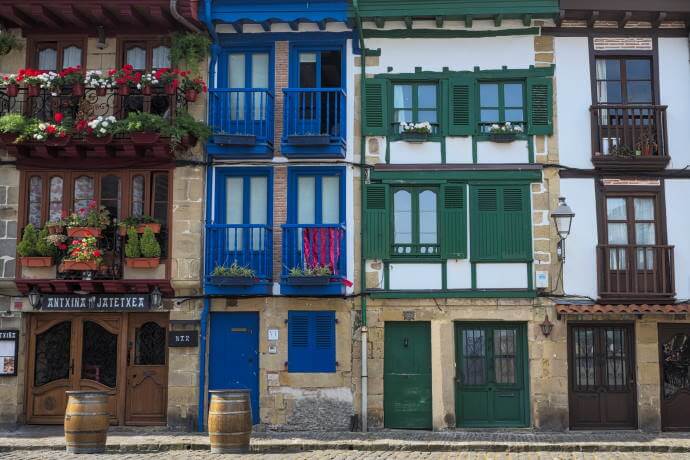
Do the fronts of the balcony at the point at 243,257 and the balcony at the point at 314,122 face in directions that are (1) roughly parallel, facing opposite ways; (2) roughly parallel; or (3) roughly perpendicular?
roughly parallel

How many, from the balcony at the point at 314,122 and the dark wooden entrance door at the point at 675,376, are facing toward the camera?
2

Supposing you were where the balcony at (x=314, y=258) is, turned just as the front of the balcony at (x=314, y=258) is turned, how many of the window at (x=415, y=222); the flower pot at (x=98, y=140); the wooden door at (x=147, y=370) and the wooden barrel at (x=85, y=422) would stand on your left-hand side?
1

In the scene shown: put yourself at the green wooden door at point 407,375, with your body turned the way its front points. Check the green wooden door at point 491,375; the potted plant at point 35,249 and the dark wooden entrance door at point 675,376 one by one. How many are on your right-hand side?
1

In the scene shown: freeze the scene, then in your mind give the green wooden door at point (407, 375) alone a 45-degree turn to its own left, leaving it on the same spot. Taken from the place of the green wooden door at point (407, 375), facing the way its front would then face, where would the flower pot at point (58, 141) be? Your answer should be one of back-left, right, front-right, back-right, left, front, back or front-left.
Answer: back-right

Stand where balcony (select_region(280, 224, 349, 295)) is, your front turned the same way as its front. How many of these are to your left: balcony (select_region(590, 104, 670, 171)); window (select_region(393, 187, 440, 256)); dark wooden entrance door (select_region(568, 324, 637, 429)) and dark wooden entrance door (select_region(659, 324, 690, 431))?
4

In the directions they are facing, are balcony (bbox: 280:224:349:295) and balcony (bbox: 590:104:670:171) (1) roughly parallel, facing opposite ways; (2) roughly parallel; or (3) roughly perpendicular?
roughly parallel

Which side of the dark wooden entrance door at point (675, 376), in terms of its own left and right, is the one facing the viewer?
front

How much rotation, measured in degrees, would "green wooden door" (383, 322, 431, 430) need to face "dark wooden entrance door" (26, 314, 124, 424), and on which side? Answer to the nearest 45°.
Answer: approximately 90° to its right

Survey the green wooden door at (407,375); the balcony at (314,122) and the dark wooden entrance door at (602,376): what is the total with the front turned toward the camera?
3

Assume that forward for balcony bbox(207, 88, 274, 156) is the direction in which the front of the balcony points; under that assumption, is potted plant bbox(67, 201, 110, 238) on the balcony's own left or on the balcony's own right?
on the balcony's own right

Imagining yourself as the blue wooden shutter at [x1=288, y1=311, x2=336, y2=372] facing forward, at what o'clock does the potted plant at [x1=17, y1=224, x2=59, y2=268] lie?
The potted plant is roughly at 3 o'clock from the blue wooden shutter.

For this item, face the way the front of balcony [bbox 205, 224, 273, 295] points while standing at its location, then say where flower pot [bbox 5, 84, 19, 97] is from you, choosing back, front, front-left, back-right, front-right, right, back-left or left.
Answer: right

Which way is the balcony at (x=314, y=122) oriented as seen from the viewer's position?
toward the camera

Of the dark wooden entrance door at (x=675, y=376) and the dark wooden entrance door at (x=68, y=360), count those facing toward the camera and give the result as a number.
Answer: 2

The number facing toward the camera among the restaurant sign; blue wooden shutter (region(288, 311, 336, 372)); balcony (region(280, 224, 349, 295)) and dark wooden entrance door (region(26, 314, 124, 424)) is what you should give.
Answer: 4

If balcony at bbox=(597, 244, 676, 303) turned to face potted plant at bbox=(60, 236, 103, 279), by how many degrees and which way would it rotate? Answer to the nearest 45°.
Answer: approximately 90° to its right
